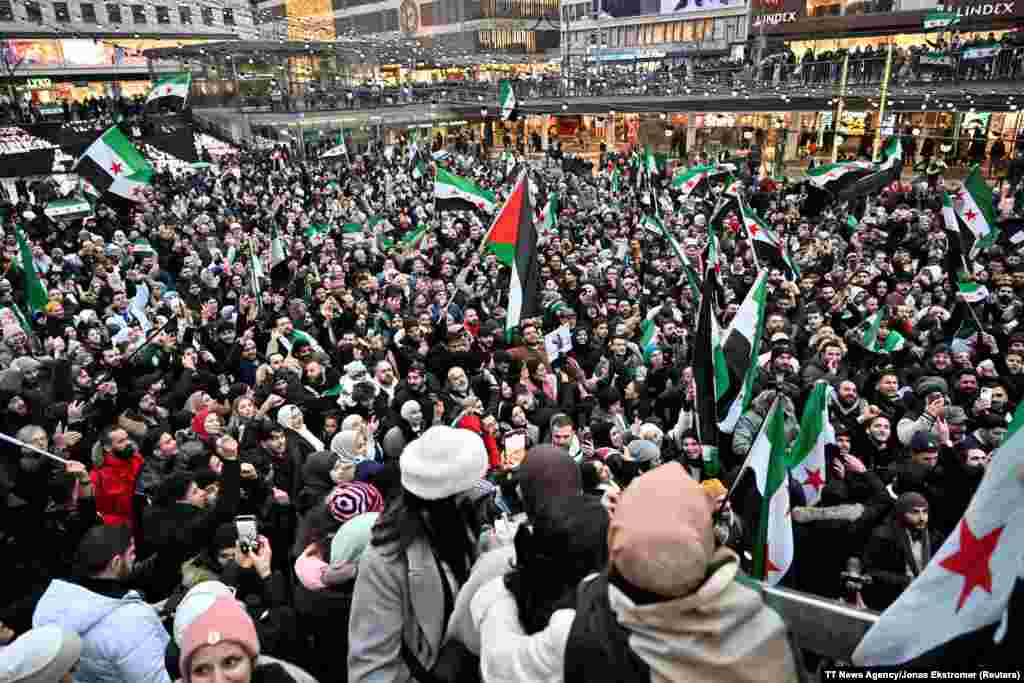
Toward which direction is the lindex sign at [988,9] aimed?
toward the camera

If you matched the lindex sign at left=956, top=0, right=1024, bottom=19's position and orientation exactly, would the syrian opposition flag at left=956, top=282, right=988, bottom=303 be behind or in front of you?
in front
